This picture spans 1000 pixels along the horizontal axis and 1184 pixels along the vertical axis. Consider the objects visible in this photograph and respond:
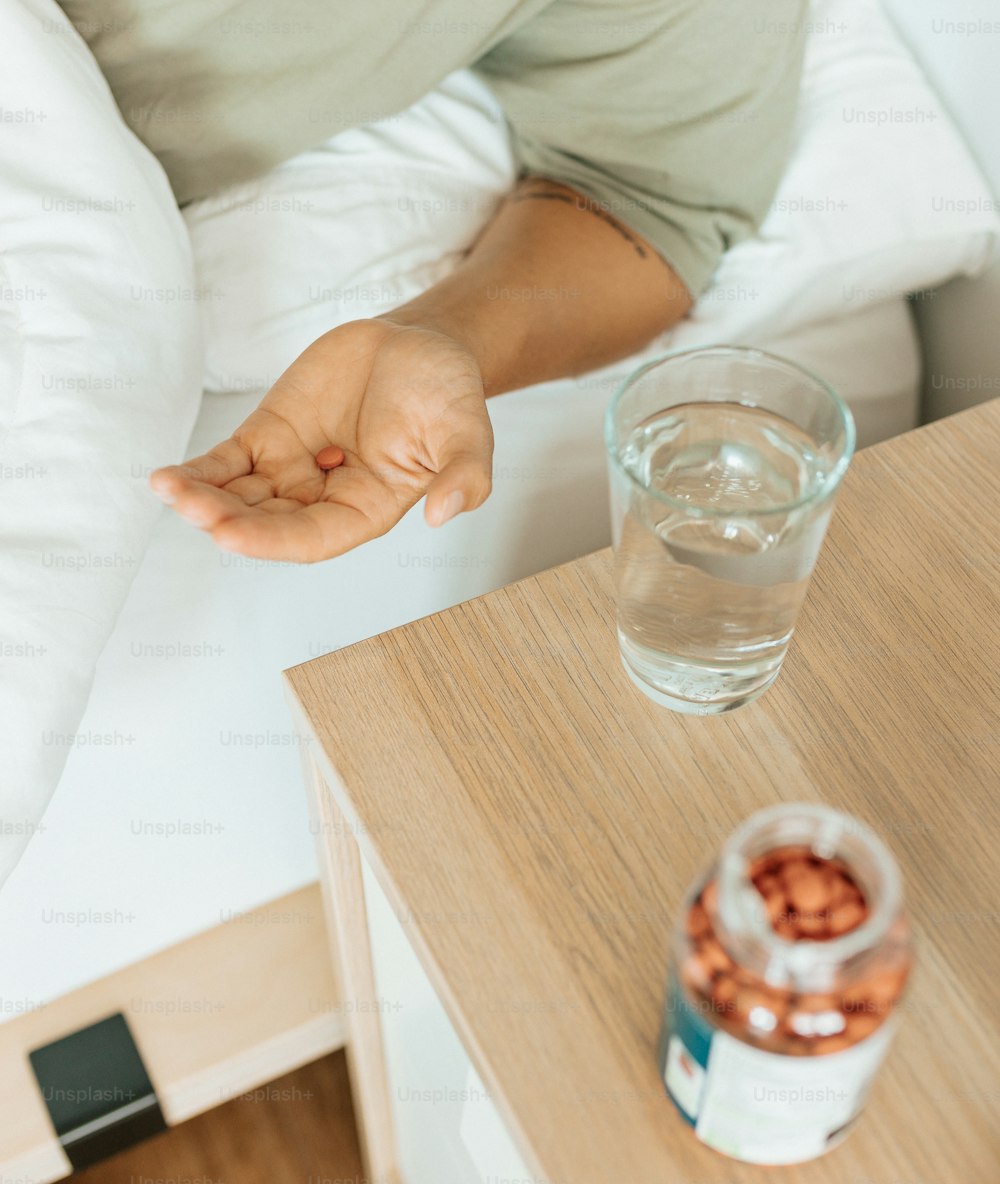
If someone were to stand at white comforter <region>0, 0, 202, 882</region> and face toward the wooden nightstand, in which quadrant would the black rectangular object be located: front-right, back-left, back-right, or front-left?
front-right

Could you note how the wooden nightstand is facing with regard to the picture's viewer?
facing the viewer and to the left of the viewer

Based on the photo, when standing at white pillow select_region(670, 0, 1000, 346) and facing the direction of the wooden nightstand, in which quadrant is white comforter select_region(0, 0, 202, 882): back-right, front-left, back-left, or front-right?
front-right

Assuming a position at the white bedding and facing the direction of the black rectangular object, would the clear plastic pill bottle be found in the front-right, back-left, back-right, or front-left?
front-left
